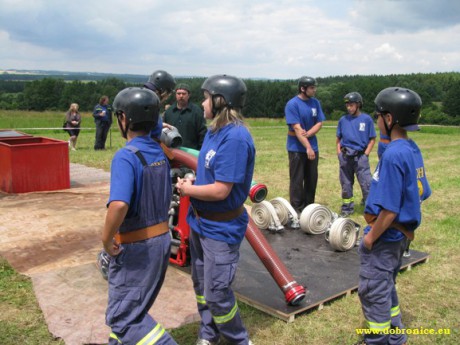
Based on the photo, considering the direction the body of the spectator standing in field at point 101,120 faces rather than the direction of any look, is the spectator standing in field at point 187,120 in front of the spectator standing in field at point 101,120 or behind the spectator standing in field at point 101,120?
in front

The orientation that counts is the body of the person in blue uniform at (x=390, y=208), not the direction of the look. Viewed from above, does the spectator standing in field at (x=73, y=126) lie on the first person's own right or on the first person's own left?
on the first person's own right

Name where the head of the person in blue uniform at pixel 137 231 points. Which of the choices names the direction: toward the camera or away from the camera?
away from the camera

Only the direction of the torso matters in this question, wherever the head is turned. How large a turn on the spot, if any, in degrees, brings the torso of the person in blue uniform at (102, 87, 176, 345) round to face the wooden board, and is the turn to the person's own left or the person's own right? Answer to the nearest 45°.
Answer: approximately 90° to the person's own right

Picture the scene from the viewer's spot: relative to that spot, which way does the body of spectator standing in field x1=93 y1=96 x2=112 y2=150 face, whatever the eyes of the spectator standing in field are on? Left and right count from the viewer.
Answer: facing the viewer

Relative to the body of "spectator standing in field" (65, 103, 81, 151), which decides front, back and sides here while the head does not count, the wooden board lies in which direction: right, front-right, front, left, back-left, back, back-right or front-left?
front

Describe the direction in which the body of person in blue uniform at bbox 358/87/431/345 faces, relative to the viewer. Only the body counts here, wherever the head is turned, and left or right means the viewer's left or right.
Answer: facing to the left of the viewer

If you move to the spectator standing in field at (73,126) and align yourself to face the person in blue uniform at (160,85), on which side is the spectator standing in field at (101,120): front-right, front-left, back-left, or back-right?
front-left

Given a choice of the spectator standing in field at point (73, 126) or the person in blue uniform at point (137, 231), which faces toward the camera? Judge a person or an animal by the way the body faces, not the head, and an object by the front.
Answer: the spectator standing in field

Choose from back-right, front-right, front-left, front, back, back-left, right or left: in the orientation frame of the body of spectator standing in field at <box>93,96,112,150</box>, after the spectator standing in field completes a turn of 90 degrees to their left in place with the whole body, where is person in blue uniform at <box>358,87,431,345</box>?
right

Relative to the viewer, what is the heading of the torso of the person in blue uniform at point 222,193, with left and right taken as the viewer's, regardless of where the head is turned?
facing to the left of the viewer

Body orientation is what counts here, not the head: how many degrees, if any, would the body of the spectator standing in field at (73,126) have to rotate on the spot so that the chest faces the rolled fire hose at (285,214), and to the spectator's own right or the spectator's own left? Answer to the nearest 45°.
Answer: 0° — they already face it

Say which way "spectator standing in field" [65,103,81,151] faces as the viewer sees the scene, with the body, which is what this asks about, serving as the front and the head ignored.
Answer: toward the camera

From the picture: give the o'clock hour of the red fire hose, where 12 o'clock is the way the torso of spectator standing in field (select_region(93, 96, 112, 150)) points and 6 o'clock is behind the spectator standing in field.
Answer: The red fire hose is roughly at 12 o'clock from the spectator standing in field.

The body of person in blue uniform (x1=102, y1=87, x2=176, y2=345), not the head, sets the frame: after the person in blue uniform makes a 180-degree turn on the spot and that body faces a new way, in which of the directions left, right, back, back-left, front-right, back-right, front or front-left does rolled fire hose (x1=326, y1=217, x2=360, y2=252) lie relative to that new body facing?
left
